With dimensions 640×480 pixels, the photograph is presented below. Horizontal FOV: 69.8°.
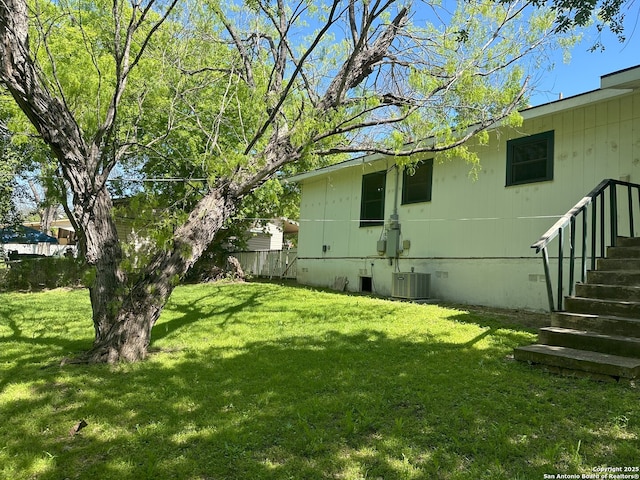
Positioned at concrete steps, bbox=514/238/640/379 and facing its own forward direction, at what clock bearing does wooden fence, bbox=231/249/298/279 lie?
The wooden fence is roughly at 3 o'clock from the concrete steps.

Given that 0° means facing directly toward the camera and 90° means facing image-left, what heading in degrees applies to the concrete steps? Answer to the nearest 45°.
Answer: approximately 45°

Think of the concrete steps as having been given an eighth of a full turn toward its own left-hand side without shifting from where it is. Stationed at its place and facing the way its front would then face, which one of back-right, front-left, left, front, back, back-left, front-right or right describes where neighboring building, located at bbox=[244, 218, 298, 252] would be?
back-right

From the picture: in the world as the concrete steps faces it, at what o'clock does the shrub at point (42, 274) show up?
The shrub is roughly at 2 o'clock from the concrete steps.

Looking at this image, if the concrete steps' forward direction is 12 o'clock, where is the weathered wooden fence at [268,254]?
The weathered wooden fence is roughly at 3 o'clock from the concrete steps.
